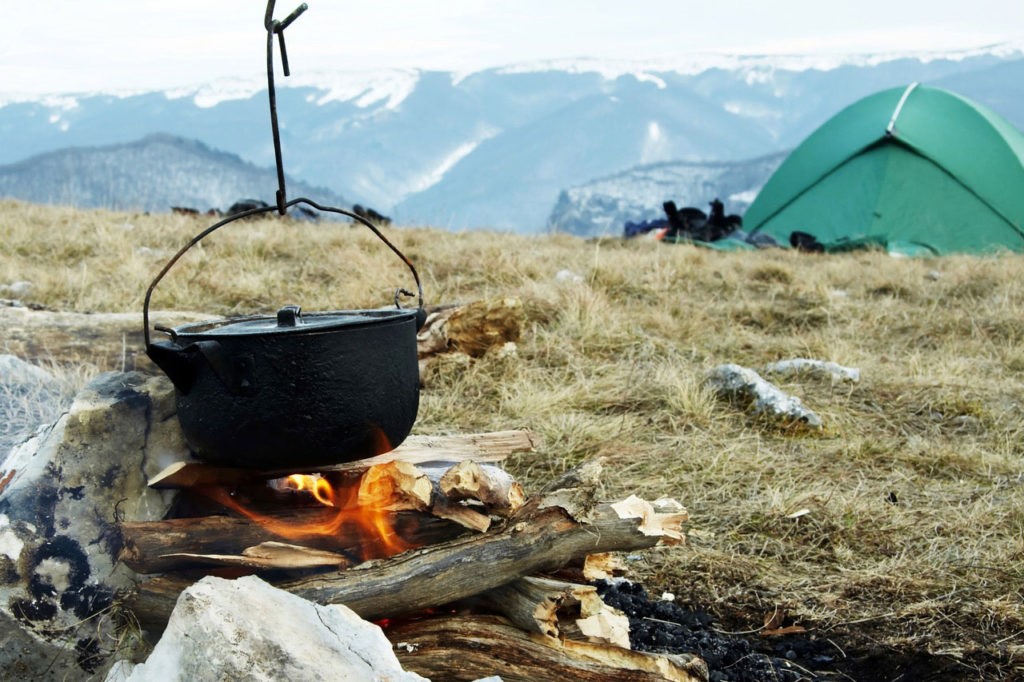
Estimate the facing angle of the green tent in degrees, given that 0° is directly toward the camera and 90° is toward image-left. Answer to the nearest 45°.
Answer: approximately 0°

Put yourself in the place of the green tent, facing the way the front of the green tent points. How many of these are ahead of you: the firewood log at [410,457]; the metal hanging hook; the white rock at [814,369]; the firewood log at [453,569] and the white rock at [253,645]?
5

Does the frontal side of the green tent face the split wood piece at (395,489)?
yes

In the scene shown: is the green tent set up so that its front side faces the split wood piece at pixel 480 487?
yes

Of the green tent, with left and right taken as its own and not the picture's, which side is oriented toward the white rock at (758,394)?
front

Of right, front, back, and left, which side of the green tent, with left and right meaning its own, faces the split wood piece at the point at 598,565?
front

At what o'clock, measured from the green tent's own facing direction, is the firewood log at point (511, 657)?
The firewood log is roughly at 12 o'clock from the green tent.

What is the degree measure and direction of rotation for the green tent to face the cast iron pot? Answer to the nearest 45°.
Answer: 0° — it already faces it

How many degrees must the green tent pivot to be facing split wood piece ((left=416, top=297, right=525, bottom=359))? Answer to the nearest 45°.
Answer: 0° — it already faces it

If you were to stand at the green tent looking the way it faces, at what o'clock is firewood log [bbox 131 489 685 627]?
The firewood log is roughly at 12 o'clock from the green tent.
